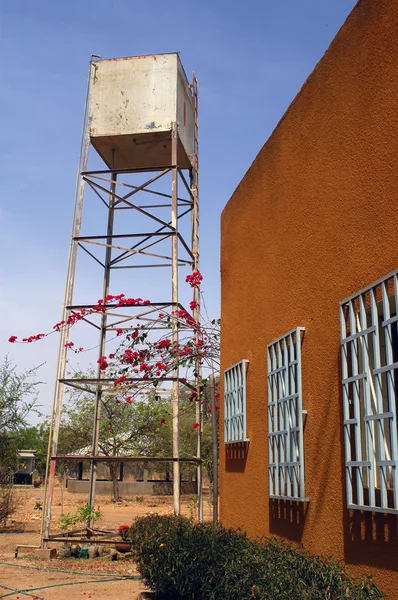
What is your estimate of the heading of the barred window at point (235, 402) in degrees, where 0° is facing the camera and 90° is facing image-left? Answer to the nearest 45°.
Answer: approximately 45°

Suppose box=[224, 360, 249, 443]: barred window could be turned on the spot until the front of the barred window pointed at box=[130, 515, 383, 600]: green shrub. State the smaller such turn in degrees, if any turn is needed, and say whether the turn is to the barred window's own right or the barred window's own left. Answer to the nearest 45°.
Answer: approximately 45° to the barred window's own left
